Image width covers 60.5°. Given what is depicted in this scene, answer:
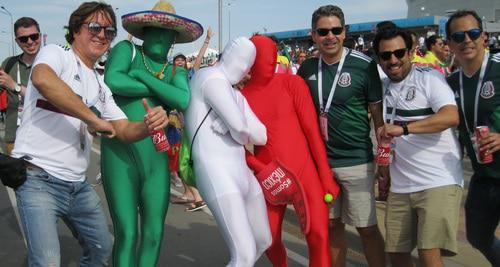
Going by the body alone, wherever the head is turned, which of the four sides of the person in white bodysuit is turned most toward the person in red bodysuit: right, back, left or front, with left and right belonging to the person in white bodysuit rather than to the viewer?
left

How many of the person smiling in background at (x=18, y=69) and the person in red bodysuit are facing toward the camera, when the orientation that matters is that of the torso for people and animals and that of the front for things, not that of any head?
2

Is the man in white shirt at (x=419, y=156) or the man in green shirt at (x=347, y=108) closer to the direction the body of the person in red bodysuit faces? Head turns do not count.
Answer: the man in white shirt

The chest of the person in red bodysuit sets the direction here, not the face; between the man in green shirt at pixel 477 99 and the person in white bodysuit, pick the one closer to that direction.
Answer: the person in white bodysuit

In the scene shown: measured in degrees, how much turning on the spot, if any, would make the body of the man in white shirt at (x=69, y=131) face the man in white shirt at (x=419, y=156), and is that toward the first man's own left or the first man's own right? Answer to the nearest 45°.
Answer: approximately 45° to the first man's own left

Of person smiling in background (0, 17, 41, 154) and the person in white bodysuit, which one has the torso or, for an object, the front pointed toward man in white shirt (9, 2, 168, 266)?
the person smiling in background

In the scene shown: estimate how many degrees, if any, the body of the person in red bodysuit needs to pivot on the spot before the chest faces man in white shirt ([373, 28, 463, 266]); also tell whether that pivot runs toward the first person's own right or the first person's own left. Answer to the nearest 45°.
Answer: approximately 90° to the first person's own left

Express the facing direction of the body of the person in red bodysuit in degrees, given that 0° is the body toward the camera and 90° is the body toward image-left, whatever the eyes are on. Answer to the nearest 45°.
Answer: approximately 0°

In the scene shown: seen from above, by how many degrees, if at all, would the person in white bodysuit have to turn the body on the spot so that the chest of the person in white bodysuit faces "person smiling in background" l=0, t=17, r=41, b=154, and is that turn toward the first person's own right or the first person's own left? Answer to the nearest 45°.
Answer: approximately 180°

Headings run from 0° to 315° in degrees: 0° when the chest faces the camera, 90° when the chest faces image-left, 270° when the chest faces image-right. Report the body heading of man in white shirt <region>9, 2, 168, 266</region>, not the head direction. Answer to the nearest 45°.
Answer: approximately 315°
